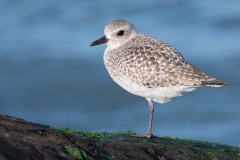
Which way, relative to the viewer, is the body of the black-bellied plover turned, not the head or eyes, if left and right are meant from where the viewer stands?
facing to the left of the viewer
